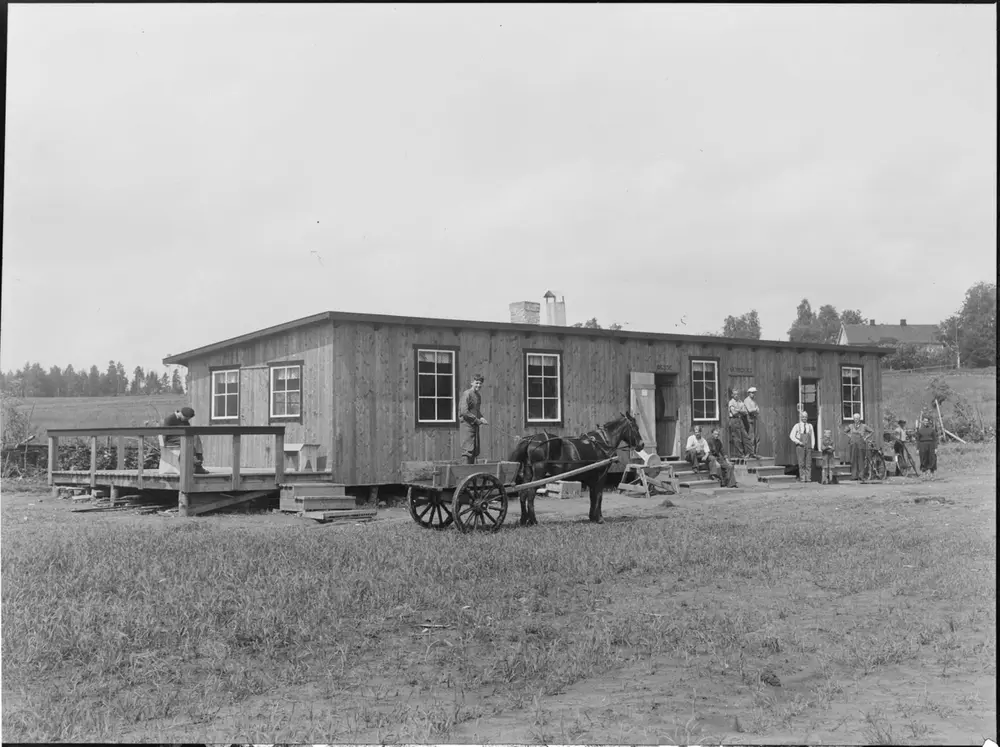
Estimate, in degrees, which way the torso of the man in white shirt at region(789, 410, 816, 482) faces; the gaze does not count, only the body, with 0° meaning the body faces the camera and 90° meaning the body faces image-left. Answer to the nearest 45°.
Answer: approximately 0°

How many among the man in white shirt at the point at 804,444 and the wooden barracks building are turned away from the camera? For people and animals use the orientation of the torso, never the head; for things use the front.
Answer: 0

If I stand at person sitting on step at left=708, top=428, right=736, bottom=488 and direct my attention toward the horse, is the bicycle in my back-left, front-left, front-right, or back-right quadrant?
back-left

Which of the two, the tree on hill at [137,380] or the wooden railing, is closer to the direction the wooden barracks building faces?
the wooden railing

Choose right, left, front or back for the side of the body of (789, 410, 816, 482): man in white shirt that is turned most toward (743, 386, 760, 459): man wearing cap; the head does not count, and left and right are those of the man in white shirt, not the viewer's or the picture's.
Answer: right

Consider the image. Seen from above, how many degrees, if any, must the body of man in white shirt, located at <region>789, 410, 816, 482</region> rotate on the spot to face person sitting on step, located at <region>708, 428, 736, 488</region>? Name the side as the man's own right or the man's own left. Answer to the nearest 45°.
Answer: approximately 45° to the man's own right

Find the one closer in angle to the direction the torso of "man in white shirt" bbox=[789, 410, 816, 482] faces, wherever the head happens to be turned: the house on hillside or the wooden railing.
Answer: the wooden railing

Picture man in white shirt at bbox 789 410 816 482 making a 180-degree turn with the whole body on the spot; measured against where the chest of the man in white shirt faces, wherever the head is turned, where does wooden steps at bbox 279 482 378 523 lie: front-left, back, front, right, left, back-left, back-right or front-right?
back-left

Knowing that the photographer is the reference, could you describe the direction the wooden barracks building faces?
facing the viewer and to the right of the viewer

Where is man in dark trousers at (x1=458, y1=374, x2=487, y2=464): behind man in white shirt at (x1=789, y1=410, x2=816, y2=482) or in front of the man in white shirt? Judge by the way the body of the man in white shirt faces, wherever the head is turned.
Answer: in front

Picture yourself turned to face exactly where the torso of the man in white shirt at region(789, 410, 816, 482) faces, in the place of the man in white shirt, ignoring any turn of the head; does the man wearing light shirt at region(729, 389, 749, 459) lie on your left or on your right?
on your right
